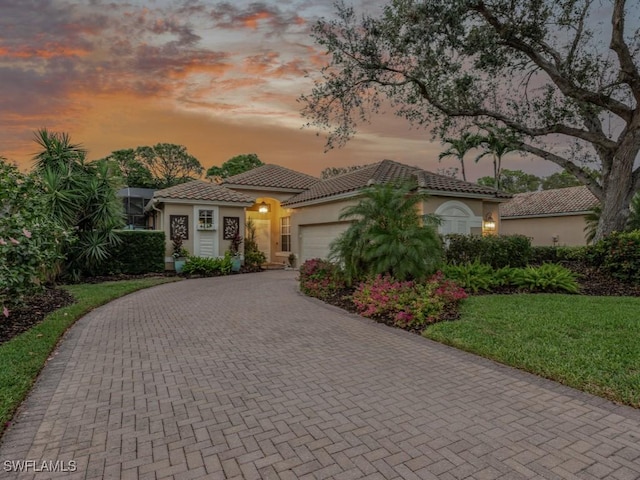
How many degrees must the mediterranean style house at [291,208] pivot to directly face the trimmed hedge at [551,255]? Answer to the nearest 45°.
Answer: approximately 90° to its left

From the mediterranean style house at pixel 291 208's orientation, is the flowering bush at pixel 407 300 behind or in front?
in front

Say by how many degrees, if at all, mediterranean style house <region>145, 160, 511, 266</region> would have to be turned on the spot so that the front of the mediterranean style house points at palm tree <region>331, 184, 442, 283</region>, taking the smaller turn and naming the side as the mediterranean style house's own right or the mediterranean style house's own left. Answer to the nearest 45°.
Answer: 0° — it already faces it

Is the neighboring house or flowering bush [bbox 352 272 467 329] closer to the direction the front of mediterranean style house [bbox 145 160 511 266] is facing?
the flowering bush

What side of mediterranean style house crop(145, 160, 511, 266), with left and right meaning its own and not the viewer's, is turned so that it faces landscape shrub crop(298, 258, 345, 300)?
front

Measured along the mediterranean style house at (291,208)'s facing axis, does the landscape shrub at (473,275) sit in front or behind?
in front

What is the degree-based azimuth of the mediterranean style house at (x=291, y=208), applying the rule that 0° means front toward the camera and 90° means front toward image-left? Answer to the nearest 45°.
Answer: approximately 0°

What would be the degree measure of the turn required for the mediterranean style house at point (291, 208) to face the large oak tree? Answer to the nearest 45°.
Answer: approximately 45° to its left

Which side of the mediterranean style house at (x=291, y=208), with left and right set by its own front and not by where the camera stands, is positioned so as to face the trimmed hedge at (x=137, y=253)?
right

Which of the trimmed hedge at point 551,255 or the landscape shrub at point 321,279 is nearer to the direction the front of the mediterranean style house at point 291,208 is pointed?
the landscape shrub
